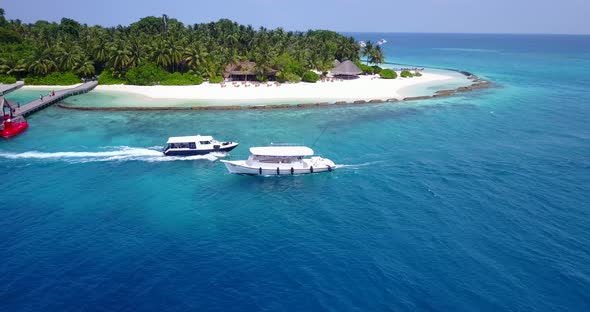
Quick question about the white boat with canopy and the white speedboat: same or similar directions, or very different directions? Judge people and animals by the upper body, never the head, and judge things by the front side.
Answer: very different directions

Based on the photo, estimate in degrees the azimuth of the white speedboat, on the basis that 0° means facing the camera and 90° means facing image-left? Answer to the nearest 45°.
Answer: approximately 270°

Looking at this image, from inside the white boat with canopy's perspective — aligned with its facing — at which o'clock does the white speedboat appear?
The white speedboat is roughly at 1 o'clock from the white boat with canopy.

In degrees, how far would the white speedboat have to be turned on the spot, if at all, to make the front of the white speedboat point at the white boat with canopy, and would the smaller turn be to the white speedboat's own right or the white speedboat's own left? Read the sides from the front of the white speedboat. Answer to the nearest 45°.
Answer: approximately 45° to the white speedboat's own right

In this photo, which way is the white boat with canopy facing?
to the viewer's left
